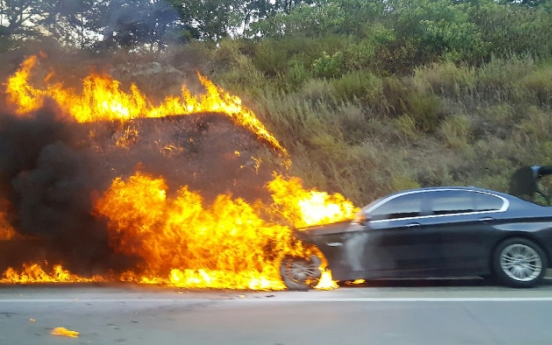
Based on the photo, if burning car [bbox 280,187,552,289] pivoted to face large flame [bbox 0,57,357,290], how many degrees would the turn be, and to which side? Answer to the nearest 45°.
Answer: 0° — it already faces it

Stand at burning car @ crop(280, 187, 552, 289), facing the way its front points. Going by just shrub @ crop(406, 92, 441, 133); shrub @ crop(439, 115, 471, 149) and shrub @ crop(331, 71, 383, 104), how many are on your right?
3

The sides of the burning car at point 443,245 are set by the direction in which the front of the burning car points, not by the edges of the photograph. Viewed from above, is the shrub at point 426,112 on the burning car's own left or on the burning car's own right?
on the burning car's own right

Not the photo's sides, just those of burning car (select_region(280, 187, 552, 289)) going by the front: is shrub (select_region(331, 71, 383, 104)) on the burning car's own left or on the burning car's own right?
on the burning car's own right

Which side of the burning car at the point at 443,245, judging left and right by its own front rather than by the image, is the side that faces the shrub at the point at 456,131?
right

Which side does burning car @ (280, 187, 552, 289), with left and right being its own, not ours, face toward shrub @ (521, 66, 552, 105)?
right

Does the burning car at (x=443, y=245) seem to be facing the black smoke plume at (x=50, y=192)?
yes

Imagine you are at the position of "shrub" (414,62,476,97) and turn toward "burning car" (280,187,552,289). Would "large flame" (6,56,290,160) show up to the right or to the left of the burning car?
right

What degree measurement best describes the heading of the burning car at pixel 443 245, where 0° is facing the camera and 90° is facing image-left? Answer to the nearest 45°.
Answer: approximately 90°

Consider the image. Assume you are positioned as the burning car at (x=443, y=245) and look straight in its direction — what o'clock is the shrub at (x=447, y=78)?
The shrub is roughly at 3 o'clock from the burning car.
